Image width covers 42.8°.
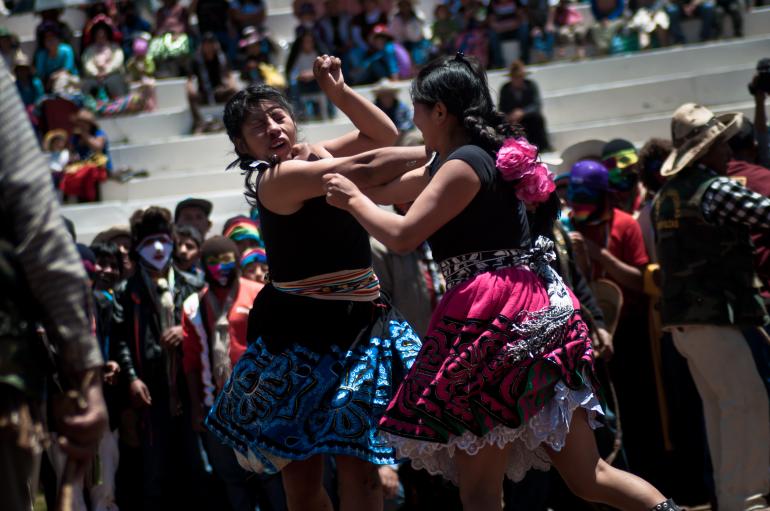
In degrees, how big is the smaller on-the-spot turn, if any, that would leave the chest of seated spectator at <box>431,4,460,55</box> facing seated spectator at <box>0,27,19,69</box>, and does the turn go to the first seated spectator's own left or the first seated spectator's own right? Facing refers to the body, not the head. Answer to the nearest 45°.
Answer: approximately 90° to the first seated spectator's own right

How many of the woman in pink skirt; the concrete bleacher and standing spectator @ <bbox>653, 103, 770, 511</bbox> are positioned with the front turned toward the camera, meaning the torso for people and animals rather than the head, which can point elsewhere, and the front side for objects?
1

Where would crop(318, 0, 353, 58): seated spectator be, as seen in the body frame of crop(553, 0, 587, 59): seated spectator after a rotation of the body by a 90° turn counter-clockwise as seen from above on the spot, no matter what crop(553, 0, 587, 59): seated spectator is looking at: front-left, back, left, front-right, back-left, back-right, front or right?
back

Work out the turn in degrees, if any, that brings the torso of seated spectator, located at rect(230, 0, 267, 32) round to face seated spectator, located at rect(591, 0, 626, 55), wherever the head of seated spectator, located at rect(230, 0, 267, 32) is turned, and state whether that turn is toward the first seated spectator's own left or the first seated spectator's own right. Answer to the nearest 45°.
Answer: approximately 45° to the first seated spectator's own left

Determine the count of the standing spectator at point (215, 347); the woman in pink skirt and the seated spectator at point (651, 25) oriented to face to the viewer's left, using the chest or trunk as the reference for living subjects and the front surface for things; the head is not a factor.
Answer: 1

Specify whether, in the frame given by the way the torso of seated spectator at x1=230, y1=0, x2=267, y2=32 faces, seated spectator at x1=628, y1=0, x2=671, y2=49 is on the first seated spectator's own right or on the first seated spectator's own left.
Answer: on the first seated spectator's own left

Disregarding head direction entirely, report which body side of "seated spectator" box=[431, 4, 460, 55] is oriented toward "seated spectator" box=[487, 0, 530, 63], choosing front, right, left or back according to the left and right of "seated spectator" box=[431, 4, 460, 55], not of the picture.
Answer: left

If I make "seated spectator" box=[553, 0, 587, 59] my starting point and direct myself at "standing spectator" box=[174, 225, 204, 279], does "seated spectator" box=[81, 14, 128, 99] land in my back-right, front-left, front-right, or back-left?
front-right

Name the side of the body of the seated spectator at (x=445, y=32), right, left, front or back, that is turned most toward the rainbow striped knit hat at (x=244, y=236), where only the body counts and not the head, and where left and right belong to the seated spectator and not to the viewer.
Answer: front

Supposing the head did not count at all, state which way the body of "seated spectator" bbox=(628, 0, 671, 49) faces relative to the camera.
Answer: toward the camera

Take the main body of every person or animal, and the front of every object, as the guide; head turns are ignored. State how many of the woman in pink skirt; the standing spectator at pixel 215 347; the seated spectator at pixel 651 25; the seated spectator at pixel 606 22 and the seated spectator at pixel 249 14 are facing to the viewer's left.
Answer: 1

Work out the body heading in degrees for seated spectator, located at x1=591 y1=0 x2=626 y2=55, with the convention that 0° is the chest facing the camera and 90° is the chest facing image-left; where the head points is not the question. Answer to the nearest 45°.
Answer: approximately 0°

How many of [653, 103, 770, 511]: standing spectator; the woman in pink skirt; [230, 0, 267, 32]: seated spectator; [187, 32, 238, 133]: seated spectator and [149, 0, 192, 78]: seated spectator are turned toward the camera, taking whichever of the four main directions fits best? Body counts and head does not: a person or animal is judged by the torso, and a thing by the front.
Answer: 3

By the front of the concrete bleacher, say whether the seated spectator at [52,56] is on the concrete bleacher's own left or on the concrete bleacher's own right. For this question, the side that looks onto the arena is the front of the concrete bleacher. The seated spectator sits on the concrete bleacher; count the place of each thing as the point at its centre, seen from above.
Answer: on the concrete bleacher's own right
